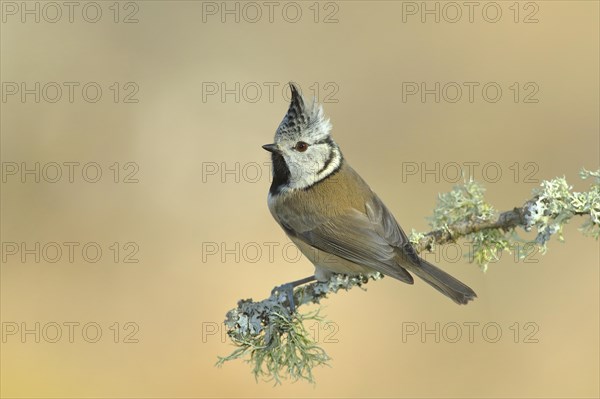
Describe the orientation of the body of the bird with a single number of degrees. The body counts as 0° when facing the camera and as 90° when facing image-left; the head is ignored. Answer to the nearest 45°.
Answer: approximately 90°
